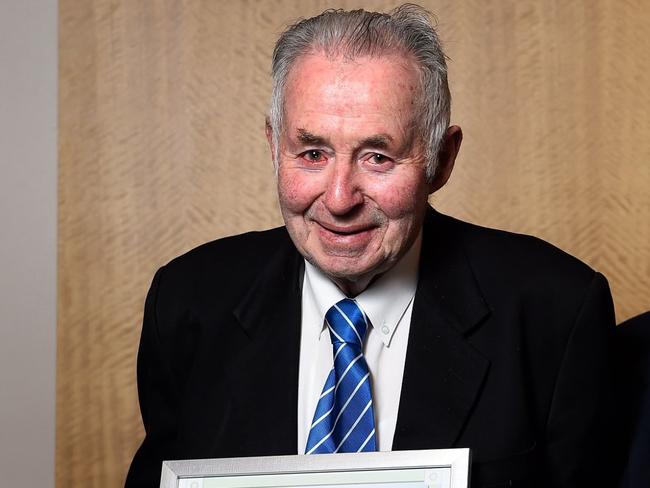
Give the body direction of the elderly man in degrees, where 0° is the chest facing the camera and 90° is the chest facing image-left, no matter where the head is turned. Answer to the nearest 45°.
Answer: approximately 0°
